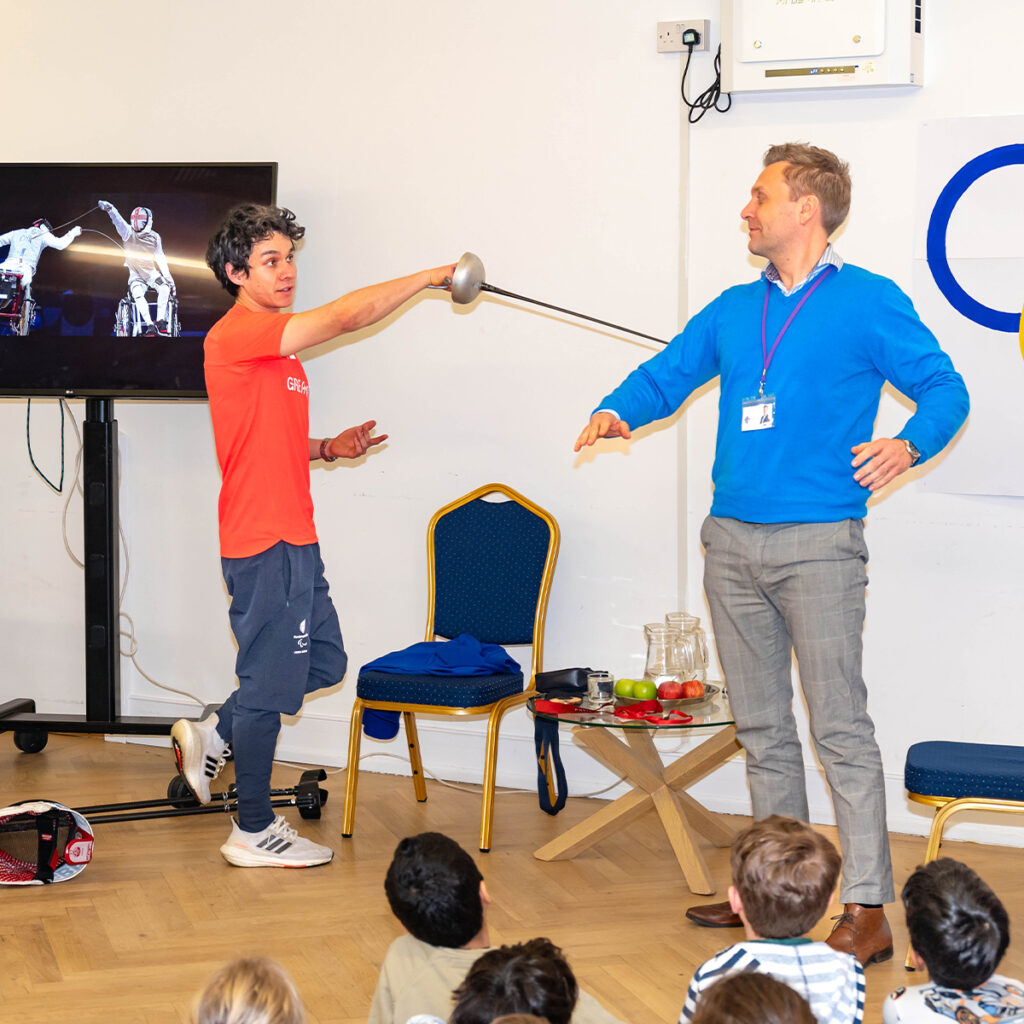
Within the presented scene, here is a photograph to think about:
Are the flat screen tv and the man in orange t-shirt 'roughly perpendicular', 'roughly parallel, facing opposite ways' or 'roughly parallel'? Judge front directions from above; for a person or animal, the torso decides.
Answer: roughly perpendicular

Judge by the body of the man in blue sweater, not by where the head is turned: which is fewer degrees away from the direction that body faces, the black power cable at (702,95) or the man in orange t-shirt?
the man in orange t-shirt

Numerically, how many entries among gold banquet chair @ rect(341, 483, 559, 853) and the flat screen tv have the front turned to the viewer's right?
0

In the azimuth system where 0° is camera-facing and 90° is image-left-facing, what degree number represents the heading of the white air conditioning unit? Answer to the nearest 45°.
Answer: approximately 0°

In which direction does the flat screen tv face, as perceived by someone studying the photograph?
facing the viewer

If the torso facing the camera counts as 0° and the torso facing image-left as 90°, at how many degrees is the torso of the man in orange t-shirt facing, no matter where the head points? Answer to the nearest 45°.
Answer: approximately 270°

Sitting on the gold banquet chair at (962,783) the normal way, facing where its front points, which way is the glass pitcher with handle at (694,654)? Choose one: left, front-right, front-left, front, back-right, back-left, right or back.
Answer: front-right

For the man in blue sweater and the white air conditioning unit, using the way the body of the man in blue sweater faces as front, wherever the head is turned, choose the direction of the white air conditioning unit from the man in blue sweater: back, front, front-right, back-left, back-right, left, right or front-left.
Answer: back-right

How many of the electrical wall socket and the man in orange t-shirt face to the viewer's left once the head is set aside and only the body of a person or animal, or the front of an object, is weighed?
0

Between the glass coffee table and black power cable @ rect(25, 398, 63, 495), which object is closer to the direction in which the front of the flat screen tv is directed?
the glass coffee table

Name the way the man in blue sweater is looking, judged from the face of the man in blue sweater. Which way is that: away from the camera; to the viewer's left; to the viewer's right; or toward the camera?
to the viewer's left
